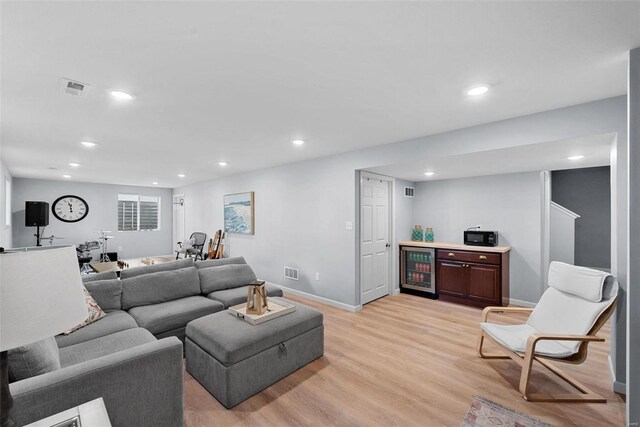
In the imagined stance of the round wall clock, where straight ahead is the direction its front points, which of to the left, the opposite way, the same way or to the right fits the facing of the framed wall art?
to the right

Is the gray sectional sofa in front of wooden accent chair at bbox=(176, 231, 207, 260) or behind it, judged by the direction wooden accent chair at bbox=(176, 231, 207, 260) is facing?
in front

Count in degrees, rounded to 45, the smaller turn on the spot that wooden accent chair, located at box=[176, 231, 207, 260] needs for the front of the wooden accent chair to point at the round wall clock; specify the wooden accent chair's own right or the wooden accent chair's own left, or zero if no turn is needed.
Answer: approximately 90° to the wooden accent chair's own right

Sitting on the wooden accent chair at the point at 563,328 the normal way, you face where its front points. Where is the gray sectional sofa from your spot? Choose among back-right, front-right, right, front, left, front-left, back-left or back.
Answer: front

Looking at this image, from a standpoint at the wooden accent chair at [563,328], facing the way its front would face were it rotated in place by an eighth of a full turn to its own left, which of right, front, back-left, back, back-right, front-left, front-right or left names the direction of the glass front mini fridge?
back-right

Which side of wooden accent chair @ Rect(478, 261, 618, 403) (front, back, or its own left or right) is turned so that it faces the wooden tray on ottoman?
front

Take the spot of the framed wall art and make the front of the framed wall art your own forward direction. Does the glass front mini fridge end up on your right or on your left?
on your left

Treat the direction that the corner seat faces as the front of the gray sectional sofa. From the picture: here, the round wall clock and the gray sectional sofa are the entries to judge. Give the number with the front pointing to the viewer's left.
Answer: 0

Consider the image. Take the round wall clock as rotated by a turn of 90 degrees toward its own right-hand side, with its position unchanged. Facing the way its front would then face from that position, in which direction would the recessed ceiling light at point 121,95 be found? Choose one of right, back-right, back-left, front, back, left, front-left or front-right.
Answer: left

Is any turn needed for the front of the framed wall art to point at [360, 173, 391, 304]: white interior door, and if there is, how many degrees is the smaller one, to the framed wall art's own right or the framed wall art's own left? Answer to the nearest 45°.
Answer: approximately 90° to the framed wall art's own left

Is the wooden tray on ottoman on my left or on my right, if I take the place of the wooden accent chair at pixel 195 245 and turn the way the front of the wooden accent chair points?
on my left

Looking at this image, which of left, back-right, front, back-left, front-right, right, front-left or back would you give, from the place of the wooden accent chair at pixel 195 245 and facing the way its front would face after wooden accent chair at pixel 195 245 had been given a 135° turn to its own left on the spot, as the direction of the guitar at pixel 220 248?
front-right

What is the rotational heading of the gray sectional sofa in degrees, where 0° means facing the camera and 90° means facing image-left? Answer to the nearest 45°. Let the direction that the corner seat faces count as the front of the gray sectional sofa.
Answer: approximately 315°

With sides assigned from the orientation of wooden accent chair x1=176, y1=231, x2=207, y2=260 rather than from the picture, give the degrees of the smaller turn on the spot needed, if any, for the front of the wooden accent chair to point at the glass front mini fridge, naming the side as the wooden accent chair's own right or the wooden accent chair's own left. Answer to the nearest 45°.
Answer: approximately 90° to the wooden accent chair's own left

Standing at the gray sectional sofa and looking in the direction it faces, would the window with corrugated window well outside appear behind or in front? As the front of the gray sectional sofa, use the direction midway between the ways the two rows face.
behind

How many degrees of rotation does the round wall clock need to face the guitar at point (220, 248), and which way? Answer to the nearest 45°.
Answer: approximately 45° to its left

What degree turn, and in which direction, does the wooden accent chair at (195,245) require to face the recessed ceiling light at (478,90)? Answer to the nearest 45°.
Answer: approximately 45° to its left

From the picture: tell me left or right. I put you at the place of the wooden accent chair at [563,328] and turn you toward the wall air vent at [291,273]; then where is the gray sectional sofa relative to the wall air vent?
left
